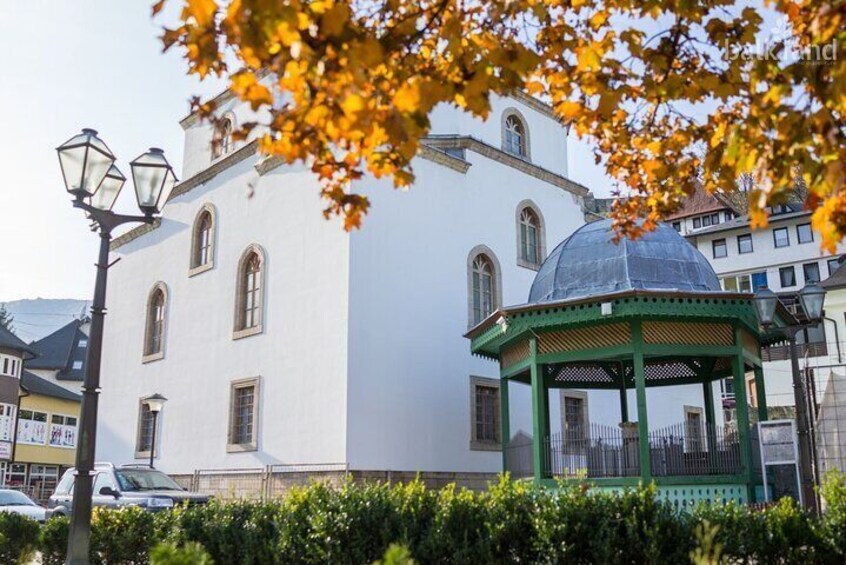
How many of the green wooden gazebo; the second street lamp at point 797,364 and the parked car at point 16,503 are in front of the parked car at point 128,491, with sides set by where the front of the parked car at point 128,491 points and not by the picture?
2

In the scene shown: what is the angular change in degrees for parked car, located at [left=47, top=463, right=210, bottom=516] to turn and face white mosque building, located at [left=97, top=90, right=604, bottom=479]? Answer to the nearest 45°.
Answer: approximately 90° to its left

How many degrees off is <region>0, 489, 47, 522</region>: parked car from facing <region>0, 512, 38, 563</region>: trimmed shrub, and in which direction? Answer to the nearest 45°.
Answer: approximately 45° to its right

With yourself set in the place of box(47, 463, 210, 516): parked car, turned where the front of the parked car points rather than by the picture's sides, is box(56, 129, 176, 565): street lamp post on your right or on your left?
on your right

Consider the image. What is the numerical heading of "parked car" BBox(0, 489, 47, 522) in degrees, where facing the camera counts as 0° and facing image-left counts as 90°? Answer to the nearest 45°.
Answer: approximately 315°

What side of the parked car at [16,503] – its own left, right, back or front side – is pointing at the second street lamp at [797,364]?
front

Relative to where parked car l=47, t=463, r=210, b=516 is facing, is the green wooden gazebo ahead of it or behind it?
ahead

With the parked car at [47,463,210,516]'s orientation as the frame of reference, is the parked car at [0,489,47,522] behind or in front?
behind

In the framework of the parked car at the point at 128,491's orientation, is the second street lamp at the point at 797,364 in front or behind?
in front

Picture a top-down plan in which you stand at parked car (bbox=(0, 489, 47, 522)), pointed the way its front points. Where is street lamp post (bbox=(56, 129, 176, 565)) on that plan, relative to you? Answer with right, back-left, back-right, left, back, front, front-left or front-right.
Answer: front-right

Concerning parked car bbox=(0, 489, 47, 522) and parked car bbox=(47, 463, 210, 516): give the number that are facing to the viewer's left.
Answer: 0

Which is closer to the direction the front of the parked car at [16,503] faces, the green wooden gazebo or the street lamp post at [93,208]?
the green wooden gazebo
